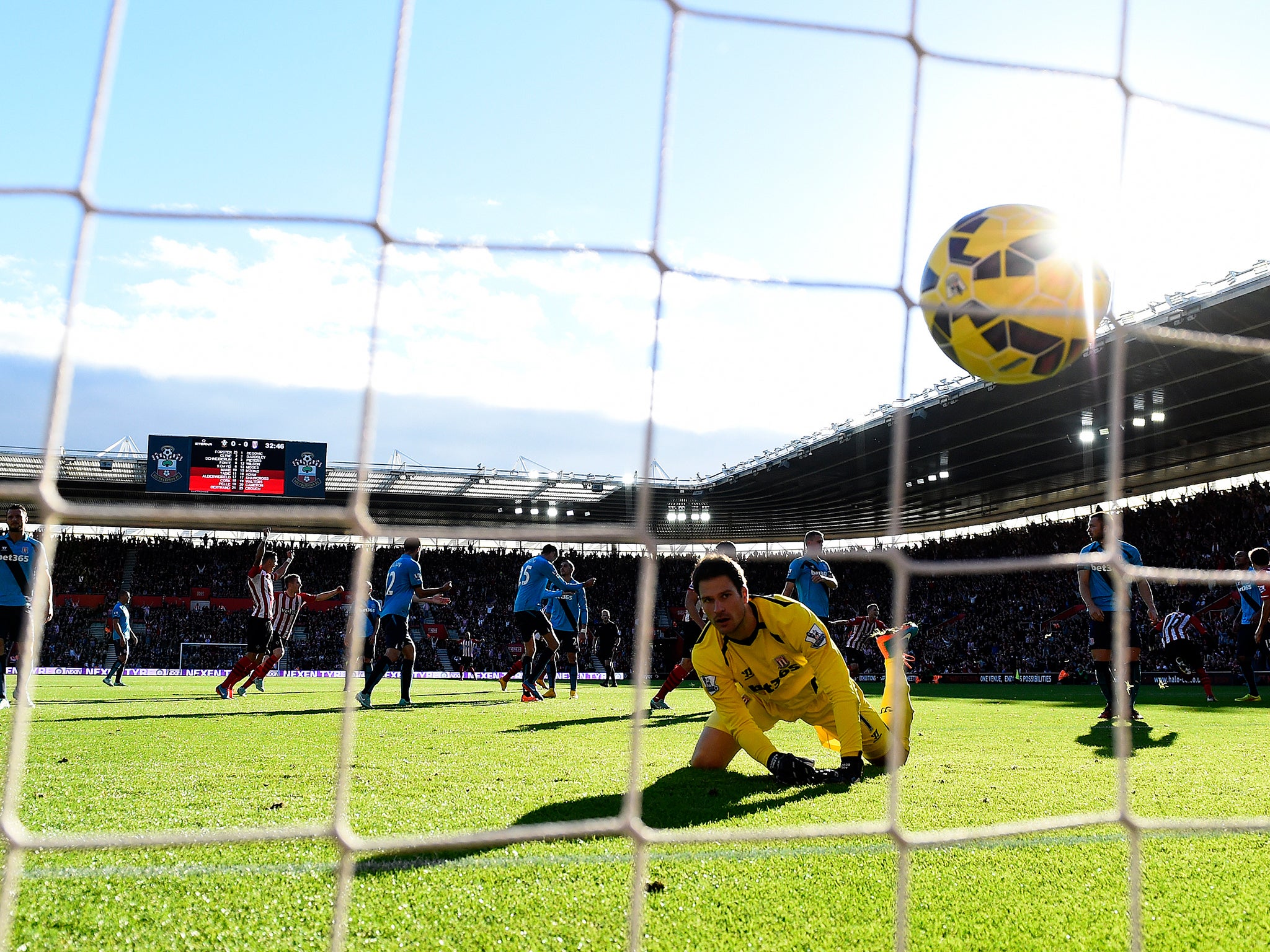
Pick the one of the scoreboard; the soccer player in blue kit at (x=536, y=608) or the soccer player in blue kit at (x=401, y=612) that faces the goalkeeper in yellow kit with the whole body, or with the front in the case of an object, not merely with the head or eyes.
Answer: the scoreboard

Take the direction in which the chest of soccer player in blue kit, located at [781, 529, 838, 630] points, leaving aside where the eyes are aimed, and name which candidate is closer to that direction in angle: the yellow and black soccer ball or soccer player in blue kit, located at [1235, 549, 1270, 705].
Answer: the yellow and black soccer ball

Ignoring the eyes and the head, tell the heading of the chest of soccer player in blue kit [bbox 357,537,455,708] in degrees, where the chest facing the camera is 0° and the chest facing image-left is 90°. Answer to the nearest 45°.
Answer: approximately 225°

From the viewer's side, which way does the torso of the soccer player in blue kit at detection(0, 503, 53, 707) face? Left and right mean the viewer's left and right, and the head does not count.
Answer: facing the viewer

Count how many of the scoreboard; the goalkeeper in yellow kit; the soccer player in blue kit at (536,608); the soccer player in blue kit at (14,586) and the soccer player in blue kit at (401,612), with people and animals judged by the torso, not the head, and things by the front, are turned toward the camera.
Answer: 3

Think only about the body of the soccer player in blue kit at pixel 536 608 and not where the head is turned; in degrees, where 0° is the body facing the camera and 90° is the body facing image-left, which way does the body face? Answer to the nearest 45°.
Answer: approximately 225°

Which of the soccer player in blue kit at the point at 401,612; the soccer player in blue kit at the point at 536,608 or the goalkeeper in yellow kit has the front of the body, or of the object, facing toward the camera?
the goalkeeper in yellow kit

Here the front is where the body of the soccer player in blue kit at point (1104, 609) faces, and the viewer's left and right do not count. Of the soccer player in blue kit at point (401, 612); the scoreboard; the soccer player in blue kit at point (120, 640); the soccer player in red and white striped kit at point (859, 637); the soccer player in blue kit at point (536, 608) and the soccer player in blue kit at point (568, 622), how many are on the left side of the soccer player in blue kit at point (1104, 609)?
0

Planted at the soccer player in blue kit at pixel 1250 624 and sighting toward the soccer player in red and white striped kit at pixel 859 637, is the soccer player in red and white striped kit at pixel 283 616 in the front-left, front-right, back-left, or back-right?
front-left

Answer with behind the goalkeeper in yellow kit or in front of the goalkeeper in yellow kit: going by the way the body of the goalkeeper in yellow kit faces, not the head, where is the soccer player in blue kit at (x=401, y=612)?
behind

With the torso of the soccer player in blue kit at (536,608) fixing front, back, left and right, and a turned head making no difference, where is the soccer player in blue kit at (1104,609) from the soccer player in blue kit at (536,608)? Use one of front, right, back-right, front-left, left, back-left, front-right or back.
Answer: right

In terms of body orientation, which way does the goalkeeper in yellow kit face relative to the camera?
toward the camera

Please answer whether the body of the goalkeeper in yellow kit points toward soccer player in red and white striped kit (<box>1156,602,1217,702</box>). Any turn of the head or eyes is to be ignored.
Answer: no

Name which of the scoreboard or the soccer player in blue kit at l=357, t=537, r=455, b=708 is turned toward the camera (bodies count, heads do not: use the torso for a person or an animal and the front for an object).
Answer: the scoreboard

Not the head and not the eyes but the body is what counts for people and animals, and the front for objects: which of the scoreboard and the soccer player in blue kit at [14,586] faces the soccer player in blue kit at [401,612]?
the scoreboard

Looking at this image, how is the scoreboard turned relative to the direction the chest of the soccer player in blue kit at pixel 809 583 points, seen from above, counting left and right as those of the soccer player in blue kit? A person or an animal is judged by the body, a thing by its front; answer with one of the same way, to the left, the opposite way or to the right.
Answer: the same way

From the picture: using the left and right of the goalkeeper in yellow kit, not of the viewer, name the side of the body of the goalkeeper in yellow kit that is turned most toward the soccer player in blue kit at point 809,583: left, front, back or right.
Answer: back

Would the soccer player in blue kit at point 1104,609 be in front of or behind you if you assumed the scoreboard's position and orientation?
in front

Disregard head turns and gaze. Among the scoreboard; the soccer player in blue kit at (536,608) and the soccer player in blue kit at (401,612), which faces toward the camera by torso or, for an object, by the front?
the scoreboard
